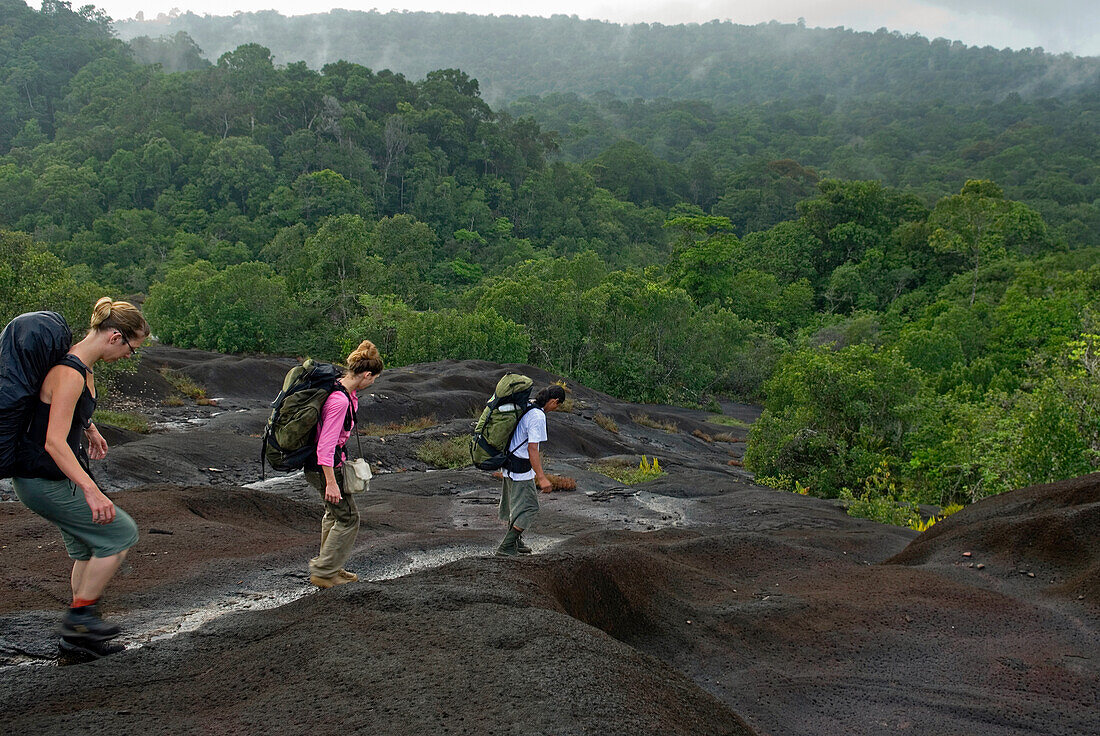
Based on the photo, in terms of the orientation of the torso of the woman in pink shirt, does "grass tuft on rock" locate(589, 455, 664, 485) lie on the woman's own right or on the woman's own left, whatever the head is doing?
on the woman's own left

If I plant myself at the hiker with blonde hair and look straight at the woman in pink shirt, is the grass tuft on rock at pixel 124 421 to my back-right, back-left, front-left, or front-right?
front-left

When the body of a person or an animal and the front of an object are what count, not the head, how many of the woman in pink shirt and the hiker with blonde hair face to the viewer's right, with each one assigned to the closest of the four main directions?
2

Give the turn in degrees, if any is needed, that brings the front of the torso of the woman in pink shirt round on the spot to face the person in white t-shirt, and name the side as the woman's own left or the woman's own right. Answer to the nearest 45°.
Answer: approximately 45° to the woman's own left

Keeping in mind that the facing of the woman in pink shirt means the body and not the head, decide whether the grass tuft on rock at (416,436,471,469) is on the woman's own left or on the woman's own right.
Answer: on the woman's own left

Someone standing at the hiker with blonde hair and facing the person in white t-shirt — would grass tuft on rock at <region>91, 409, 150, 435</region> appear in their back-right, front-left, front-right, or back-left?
front-left

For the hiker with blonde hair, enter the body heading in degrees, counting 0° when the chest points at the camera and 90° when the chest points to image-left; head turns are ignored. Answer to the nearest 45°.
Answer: approximately 270°

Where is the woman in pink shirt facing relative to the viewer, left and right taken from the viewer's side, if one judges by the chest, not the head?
facing to the right of the viewer

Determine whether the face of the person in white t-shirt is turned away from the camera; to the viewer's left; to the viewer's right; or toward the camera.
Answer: to the viewer's right

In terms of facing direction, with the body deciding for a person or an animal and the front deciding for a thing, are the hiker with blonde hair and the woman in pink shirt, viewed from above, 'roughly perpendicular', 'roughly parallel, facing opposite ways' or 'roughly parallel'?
roughly parallel
